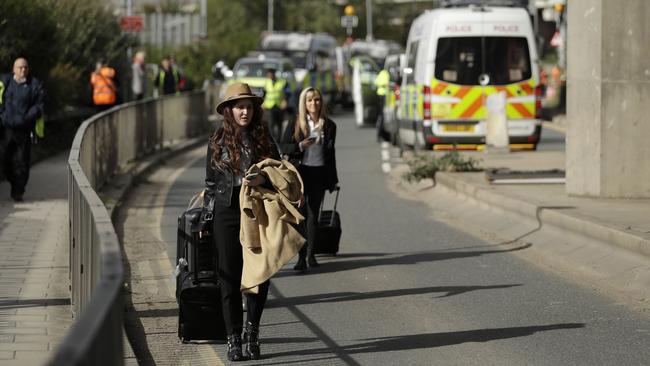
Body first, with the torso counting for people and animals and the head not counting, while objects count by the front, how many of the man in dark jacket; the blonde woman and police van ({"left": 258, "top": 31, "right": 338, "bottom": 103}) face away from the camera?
0

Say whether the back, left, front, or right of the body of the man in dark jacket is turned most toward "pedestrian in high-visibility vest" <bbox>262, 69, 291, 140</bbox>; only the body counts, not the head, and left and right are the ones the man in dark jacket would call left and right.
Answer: back

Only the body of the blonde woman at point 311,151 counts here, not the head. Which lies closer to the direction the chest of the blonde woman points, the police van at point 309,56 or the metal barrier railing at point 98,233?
the metal barrier railing

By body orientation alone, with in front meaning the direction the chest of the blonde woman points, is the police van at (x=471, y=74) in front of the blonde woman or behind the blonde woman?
behind

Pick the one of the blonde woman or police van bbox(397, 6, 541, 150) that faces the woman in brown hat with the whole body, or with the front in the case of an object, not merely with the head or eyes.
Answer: the blonde woman

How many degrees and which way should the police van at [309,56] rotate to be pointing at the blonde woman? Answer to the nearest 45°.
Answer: approximately 45° to its left

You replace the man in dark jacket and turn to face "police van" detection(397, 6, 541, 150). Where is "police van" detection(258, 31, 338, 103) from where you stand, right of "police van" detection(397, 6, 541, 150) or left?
left

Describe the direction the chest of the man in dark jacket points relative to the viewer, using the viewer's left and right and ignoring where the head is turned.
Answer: facing the viewer

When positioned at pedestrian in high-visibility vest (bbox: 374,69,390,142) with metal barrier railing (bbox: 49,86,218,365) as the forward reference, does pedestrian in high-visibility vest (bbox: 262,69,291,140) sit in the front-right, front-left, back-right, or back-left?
front-right

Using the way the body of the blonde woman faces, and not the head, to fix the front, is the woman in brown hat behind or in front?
in front

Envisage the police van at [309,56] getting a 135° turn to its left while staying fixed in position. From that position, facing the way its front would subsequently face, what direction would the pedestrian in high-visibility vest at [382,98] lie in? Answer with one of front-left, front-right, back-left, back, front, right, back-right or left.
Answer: right

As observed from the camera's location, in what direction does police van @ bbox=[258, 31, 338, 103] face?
facing the viewer and to the left of the viewer
